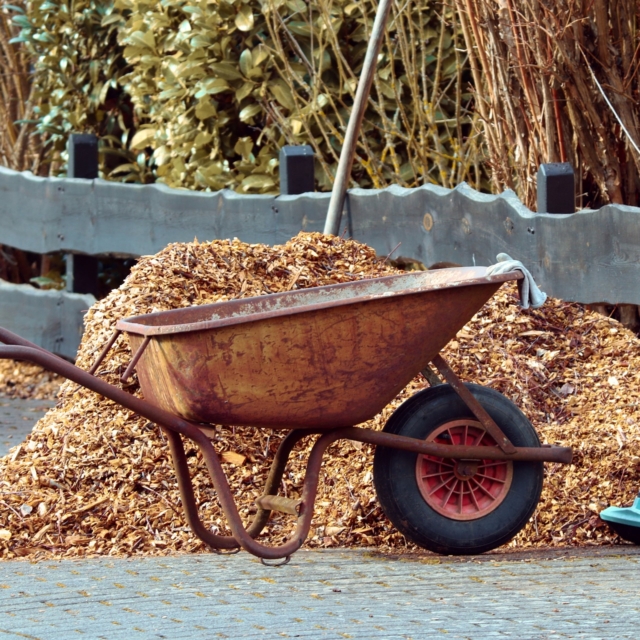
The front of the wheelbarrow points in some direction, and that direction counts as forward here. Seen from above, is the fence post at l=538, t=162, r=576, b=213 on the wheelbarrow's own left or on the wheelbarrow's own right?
on the wheelbarrow's own left

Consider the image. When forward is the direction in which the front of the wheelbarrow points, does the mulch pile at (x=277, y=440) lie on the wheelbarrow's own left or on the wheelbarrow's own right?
on the wheelbarrow's own left

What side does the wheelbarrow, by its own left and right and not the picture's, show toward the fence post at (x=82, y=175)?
left

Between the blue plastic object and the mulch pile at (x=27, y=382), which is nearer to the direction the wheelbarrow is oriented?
the blue plastic object

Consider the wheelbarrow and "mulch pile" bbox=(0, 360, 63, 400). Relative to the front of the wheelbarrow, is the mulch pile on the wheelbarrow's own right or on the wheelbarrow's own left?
on the wheelbarrow's own left

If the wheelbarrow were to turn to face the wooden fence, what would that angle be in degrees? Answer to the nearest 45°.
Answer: approximately 90° to its left

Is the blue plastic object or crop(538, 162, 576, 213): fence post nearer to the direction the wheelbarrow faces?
the blue plastic object

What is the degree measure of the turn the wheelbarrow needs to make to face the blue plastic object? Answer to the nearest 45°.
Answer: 0° — it already faces it

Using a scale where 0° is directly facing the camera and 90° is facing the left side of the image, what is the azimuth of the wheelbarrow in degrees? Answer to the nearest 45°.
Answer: approximately 270°

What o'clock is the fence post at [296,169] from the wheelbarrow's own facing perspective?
The fence post is roughly at 9 o'clock from the wheelbarrow.

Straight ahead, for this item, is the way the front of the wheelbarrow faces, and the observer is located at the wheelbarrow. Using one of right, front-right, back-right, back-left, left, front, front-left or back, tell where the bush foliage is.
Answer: left
